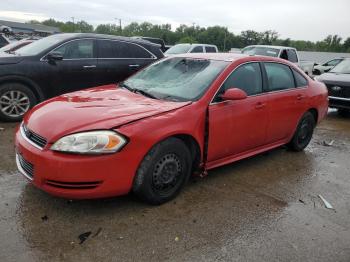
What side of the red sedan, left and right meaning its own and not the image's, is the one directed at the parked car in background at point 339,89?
back

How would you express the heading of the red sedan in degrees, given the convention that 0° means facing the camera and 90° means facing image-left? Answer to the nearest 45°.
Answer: approximately 45°

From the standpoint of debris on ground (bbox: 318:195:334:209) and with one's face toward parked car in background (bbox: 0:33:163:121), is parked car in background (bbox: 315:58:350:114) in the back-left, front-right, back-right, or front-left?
front-right

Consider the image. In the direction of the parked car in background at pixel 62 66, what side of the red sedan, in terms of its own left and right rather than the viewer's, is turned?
right

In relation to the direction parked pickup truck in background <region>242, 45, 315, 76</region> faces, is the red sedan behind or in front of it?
in front

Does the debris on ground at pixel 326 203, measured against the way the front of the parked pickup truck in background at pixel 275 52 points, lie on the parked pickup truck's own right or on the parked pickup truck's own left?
on the parked pickup truck's own left

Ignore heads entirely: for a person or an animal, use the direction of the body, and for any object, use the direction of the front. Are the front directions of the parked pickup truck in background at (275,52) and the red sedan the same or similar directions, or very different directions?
same or similar directions

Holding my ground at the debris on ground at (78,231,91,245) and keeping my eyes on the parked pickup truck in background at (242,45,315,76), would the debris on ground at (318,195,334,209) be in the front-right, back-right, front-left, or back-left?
front-right

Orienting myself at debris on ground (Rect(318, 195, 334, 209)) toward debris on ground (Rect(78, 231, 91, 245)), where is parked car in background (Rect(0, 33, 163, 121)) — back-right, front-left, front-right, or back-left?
front-right

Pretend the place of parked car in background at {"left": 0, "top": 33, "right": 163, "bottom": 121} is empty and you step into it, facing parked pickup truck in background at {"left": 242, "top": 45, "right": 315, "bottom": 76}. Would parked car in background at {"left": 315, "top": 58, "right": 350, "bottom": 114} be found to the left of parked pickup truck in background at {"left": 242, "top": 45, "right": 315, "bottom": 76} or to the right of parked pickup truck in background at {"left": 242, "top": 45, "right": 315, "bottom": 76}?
right

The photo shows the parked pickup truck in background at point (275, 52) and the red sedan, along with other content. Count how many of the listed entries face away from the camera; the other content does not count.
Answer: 0

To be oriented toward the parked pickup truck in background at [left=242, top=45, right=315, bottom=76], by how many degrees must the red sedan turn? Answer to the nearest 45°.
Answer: approximately 135° to its right

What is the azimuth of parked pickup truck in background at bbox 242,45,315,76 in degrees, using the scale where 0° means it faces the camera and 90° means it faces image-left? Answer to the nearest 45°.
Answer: approximately 45°

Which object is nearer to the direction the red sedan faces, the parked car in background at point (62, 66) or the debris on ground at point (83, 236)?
the debris on ground
